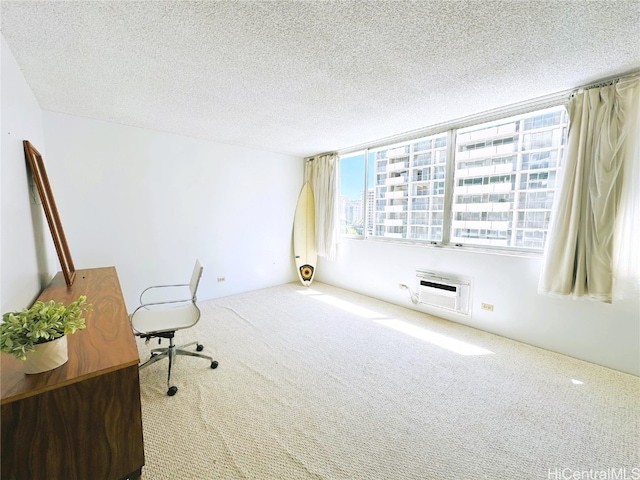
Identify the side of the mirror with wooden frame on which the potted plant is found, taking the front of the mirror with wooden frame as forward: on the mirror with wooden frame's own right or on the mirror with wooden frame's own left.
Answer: on the mirror with wooden frame's own right

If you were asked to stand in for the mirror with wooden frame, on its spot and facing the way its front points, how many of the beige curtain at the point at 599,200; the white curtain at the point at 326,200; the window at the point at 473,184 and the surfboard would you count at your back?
0

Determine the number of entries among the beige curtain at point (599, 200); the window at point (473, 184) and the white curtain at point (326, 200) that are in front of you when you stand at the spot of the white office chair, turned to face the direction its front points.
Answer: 0

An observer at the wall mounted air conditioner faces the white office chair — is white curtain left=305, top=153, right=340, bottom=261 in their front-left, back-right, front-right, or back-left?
front-right

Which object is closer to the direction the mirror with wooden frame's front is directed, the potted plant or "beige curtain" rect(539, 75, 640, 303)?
the beige curtain

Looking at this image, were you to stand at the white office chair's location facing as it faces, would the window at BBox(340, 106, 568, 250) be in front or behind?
behind

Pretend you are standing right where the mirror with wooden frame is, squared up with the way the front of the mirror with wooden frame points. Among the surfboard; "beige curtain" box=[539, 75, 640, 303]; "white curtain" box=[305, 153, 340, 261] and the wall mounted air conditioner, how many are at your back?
0

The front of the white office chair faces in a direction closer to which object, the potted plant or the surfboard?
the potted plant

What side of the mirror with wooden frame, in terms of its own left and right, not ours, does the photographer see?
right

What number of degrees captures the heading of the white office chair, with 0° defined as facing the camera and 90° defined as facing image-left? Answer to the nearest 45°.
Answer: approximately 90°

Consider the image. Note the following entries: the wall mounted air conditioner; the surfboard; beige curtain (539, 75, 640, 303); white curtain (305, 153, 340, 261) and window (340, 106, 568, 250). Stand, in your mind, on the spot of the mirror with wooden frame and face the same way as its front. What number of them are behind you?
0

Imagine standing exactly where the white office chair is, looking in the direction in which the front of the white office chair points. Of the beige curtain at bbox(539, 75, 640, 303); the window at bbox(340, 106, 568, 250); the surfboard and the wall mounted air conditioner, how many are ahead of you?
0

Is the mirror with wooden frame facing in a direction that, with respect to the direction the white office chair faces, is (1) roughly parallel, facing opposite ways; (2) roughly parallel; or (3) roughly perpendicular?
roughly parallel, facing opposite ways

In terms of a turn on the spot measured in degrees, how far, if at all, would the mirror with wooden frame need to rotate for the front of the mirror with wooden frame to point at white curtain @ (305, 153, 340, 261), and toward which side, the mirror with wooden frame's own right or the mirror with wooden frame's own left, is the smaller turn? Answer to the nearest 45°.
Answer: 0° — it already faces it

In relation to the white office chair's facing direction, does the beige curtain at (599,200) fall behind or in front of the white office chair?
behind

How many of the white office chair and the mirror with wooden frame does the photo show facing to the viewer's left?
1

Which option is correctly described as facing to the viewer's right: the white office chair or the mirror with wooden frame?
the mirror with wooden frame
